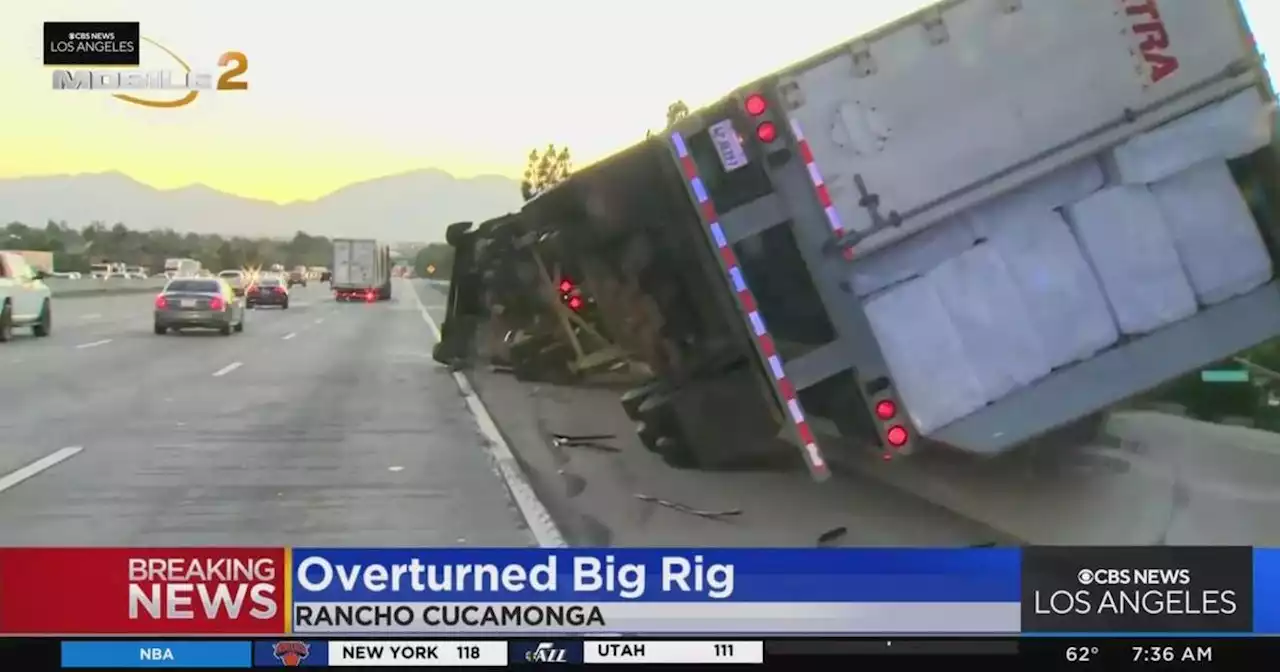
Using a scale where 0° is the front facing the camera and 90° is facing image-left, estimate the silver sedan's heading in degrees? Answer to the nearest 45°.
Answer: approximately 180°

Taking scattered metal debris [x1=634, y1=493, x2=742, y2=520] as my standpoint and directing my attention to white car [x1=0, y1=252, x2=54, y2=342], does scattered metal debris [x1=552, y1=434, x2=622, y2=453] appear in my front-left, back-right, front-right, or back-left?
front-right

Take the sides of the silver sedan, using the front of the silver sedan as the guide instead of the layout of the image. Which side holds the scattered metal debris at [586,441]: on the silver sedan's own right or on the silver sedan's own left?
on the silver sedan's own right

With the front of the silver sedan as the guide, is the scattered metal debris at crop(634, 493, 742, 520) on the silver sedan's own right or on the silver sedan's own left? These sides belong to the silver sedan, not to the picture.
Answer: on the silver sedan's own right

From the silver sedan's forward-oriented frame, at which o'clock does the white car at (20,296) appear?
The white car is roughly at 8 o'clock from the silver sedan.
